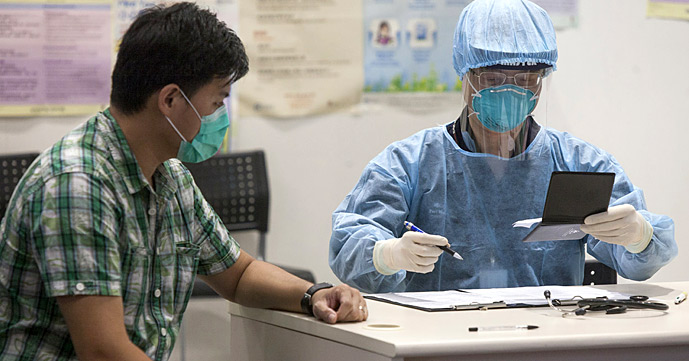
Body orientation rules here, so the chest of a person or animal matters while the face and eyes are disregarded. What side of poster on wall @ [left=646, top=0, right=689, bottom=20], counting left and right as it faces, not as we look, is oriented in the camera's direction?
front

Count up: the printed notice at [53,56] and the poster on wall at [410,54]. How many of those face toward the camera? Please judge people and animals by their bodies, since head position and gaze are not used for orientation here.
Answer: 2

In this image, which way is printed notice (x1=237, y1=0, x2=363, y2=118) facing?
toward the camera

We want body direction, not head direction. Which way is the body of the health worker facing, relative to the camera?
toward the camera

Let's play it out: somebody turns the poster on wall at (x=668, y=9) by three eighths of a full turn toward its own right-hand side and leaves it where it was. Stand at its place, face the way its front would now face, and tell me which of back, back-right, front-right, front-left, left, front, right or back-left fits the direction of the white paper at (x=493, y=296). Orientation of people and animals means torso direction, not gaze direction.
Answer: back-left

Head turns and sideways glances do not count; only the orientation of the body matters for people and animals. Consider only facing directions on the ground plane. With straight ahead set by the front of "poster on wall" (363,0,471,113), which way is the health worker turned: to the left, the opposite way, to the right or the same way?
the same way

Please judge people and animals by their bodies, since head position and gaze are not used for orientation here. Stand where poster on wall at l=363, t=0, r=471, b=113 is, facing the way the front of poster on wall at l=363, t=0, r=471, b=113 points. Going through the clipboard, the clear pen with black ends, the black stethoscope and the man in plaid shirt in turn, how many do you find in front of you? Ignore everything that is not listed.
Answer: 4

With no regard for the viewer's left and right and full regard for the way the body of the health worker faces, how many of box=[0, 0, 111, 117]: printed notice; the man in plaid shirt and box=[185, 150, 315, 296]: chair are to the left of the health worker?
0

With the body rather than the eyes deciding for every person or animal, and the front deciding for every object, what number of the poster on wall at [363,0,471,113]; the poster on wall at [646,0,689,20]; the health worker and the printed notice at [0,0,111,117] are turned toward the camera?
4

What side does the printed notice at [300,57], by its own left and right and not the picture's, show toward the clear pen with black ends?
front

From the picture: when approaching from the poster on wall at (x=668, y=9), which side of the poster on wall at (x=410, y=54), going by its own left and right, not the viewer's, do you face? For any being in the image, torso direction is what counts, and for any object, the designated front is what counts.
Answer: left

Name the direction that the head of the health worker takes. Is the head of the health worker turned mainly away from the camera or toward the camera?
toward the camera

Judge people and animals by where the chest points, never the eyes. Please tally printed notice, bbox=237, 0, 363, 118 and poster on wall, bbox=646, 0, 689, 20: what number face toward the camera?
2

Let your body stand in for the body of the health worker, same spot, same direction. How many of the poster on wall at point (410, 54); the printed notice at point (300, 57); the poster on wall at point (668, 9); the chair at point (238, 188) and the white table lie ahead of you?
1

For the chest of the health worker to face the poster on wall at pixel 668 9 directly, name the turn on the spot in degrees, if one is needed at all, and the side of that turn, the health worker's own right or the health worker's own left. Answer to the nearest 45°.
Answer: approximately 180°

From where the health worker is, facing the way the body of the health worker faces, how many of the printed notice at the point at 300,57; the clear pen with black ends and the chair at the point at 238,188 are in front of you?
1

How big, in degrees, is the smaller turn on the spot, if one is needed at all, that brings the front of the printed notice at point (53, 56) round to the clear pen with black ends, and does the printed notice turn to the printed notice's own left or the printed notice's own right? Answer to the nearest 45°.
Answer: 0° — it already faces it

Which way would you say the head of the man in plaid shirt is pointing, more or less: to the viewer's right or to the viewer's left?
to the viewer's right
